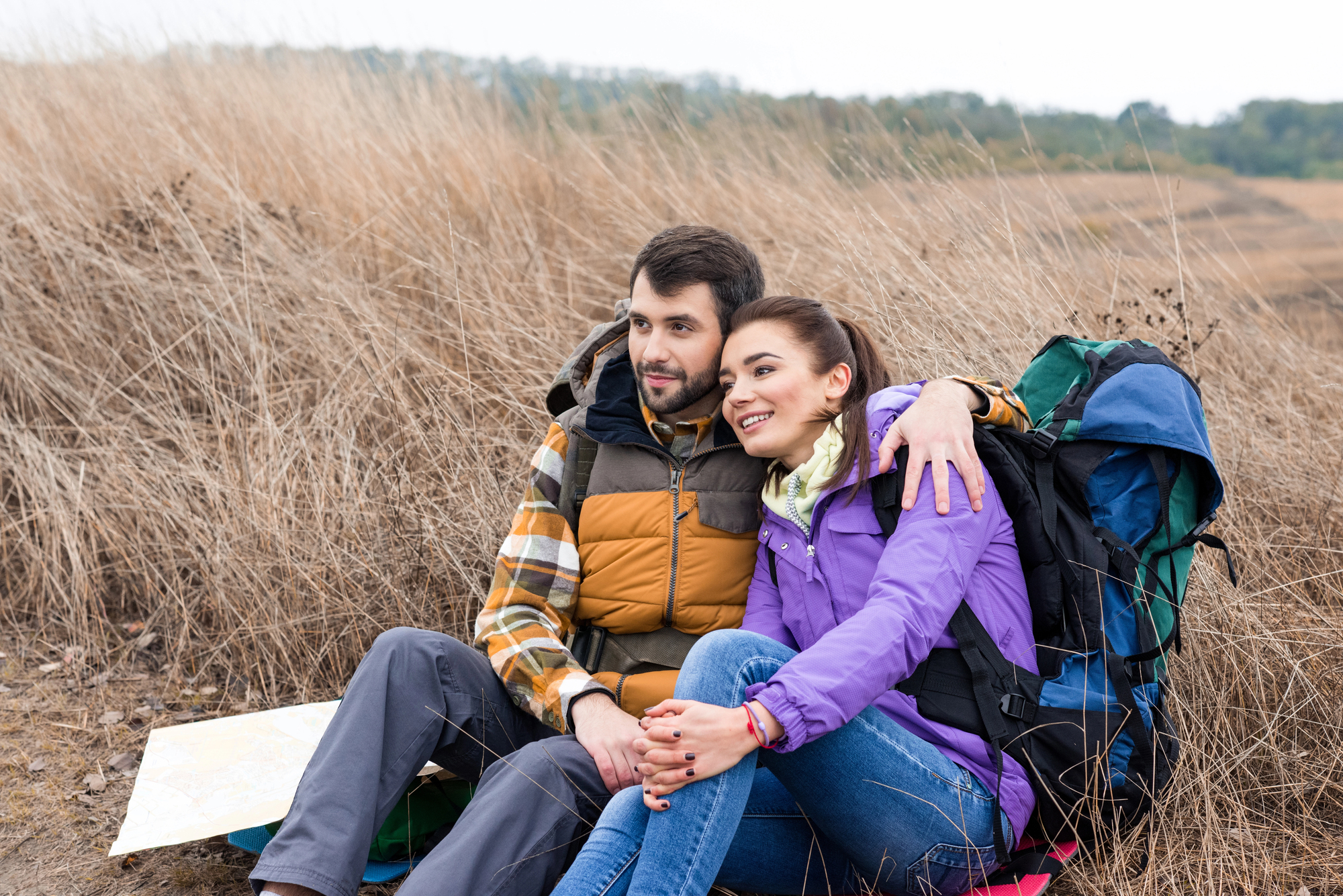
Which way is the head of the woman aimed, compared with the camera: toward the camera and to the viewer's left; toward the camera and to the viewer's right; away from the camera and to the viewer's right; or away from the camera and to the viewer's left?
toward the camera and to the viewer's left

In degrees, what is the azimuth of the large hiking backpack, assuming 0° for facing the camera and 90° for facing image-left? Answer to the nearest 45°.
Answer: approximately 270°

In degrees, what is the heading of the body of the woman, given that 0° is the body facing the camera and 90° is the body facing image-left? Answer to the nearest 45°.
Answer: approximately 45°

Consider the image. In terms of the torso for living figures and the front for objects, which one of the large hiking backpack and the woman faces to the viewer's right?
the large hiking backpack

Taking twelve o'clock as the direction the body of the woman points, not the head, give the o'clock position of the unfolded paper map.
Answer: The unfolded paper map is roughly at 2 o'clock from the woman.

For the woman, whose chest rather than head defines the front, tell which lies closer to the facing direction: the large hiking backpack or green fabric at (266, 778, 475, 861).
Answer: the green fabric
